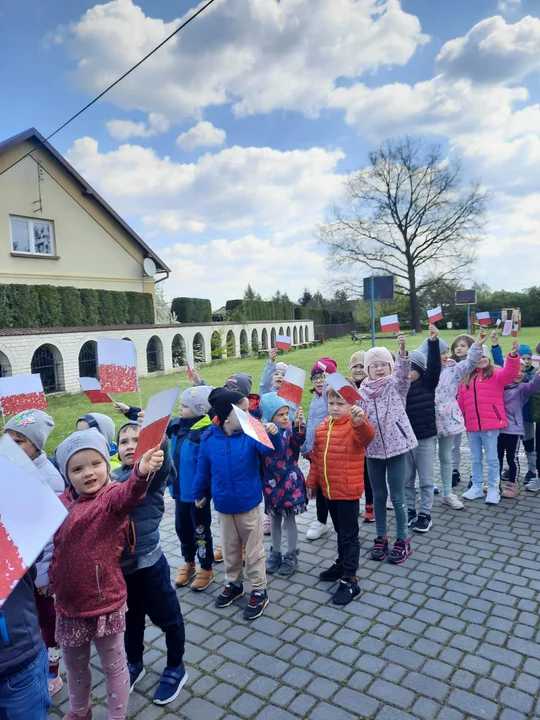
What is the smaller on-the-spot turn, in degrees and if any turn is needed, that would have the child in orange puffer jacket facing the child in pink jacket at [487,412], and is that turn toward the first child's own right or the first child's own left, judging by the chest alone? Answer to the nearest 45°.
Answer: approximately 180°

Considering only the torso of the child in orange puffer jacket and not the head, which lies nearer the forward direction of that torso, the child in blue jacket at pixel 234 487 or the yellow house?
the child in blue jacket

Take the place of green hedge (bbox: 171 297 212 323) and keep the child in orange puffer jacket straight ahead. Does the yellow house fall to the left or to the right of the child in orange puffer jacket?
right

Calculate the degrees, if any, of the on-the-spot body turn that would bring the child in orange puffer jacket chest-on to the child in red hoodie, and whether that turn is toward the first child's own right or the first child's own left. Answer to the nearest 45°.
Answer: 0° — they already face them

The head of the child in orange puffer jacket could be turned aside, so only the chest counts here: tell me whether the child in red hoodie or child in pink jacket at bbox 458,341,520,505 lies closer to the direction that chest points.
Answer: the child in red hoodie

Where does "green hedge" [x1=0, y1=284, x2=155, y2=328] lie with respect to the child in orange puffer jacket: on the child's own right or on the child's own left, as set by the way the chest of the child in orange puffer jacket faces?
on the child's own right

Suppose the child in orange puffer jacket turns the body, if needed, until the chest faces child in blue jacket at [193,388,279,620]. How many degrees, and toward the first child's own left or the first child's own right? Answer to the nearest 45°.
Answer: approximately 45° to the first child's own right

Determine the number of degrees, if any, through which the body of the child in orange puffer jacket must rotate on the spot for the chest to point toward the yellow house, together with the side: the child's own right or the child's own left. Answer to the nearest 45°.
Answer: approximately 90° to the child's own right

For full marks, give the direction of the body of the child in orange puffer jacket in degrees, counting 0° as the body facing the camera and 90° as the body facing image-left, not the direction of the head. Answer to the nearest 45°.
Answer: approximately 45°

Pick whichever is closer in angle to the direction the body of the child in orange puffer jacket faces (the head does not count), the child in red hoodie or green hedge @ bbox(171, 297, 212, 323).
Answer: the child in red hoodie
